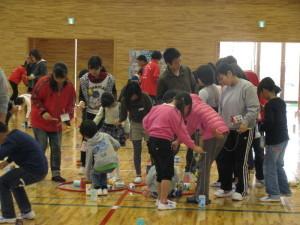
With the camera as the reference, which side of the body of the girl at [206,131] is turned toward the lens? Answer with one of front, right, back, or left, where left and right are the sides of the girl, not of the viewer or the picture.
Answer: left

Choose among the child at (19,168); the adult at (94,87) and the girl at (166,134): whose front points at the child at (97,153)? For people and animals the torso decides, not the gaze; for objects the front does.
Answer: the adult

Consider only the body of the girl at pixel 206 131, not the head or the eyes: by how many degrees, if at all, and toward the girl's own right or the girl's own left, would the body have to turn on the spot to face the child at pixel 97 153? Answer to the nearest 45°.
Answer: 0° — they already face them

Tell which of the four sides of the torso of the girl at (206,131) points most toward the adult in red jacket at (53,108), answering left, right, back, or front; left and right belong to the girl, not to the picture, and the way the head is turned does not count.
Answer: front

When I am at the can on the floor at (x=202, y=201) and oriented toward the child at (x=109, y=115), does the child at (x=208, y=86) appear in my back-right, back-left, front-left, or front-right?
front-right

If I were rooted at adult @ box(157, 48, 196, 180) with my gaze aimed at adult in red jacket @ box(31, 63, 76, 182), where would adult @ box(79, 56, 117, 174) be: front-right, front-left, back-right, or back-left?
front-right

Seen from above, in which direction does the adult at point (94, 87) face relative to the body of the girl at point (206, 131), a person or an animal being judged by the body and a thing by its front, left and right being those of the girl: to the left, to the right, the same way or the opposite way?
to the left

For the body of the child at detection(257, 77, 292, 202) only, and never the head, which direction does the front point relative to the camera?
to the viewer's left

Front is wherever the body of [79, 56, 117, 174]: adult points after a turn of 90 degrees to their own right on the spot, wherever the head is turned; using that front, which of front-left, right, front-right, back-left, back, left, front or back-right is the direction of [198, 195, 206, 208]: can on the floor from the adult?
back-left

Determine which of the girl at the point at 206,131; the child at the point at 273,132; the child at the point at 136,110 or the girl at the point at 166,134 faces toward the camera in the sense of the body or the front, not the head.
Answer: the child at the point at 136,110

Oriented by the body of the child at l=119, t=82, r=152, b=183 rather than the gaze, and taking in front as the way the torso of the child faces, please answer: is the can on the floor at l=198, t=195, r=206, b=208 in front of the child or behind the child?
in front

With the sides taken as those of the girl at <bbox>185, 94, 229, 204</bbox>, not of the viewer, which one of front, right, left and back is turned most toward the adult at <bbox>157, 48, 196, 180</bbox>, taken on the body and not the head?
right

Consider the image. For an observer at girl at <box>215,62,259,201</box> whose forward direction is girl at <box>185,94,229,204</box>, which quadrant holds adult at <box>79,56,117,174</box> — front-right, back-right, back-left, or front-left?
front-right

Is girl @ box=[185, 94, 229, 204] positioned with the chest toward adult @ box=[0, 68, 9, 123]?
yes

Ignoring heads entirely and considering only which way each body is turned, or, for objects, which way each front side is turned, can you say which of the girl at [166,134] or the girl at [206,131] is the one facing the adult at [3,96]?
the girl at [206,131]

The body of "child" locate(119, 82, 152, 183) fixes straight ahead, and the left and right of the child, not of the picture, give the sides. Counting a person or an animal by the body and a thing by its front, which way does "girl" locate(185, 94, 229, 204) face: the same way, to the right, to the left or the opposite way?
to the right
